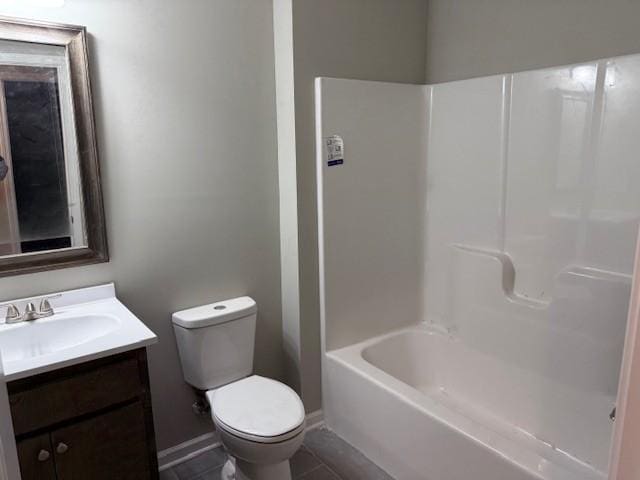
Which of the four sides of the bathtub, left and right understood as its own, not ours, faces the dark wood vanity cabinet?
front

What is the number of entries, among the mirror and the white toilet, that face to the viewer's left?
0

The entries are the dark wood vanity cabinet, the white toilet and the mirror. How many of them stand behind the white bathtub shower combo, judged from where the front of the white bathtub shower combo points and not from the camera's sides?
0

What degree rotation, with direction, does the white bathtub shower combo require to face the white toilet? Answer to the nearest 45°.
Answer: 0° — it already faces it

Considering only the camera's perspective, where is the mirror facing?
facing the viewer and to the right of the viewer

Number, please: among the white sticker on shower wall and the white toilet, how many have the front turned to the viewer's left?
0

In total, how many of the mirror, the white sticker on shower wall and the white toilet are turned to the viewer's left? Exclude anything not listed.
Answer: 0

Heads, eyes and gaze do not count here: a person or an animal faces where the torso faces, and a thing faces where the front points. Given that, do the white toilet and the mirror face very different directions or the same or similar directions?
same or similar directions

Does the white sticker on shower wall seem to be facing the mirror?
no

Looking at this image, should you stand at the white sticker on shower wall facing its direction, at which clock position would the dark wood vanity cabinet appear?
The dark wood vanity cabinet is roughly at 3 o'clock from the white sticker on shower wall.

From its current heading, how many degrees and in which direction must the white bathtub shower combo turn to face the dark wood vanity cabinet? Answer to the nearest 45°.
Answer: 0° — it already faces it

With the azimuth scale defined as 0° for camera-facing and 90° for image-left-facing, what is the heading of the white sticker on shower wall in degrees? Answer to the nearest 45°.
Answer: approximately 315°
